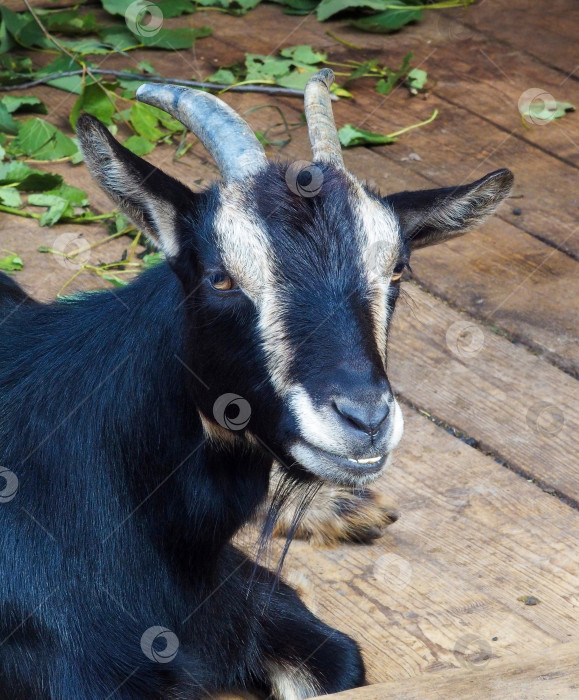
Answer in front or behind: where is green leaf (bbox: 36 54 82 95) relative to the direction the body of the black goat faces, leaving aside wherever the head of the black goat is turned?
behind

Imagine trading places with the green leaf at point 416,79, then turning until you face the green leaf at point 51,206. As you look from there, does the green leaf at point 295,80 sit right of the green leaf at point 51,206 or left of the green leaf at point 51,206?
right

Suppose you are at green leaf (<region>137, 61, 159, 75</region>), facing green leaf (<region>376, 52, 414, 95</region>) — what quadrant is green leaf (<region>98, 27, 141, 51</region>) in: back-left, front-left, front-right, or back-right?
back-left

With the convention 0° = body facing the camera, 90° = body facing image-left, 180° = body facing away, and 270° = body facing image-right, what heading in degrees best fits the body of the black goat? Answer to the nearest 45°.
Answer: approximately 315°

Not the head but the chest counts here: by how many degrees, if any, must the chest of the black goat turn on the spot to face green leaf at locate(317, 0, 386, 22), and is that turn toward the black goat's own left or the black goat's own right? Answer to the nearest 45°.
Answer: approximately 135° to the black goat's own left

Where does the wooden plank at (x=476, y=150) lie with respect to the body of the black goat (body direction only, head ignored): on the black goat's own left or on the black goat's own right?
on the black goat's own left

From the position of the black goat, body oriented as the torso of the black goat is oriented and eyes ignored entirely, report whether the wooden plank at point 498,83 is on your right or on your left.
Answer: on your left

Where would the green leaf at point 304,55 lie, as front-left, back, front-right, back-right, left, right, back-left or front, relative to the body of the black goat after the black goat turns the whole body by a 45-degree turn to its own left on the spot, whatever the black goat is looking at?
left

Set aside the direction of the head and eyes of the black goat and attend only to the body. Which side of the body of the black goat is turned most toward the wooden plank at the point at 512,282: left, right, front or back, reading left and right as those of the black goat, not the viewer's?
left

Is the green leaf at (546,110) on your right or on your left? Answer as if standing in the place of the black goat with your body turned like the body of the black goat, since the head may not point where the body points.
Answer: on your left
